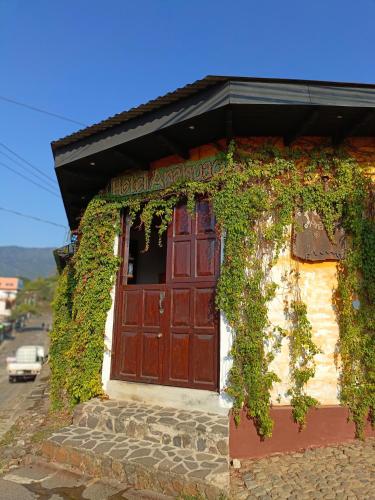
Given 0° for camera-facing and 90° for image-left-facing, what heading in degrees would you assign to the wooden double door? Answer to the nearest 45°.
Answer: approximately 45°

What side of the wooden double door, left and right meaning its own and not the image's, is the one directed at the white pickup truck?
right
